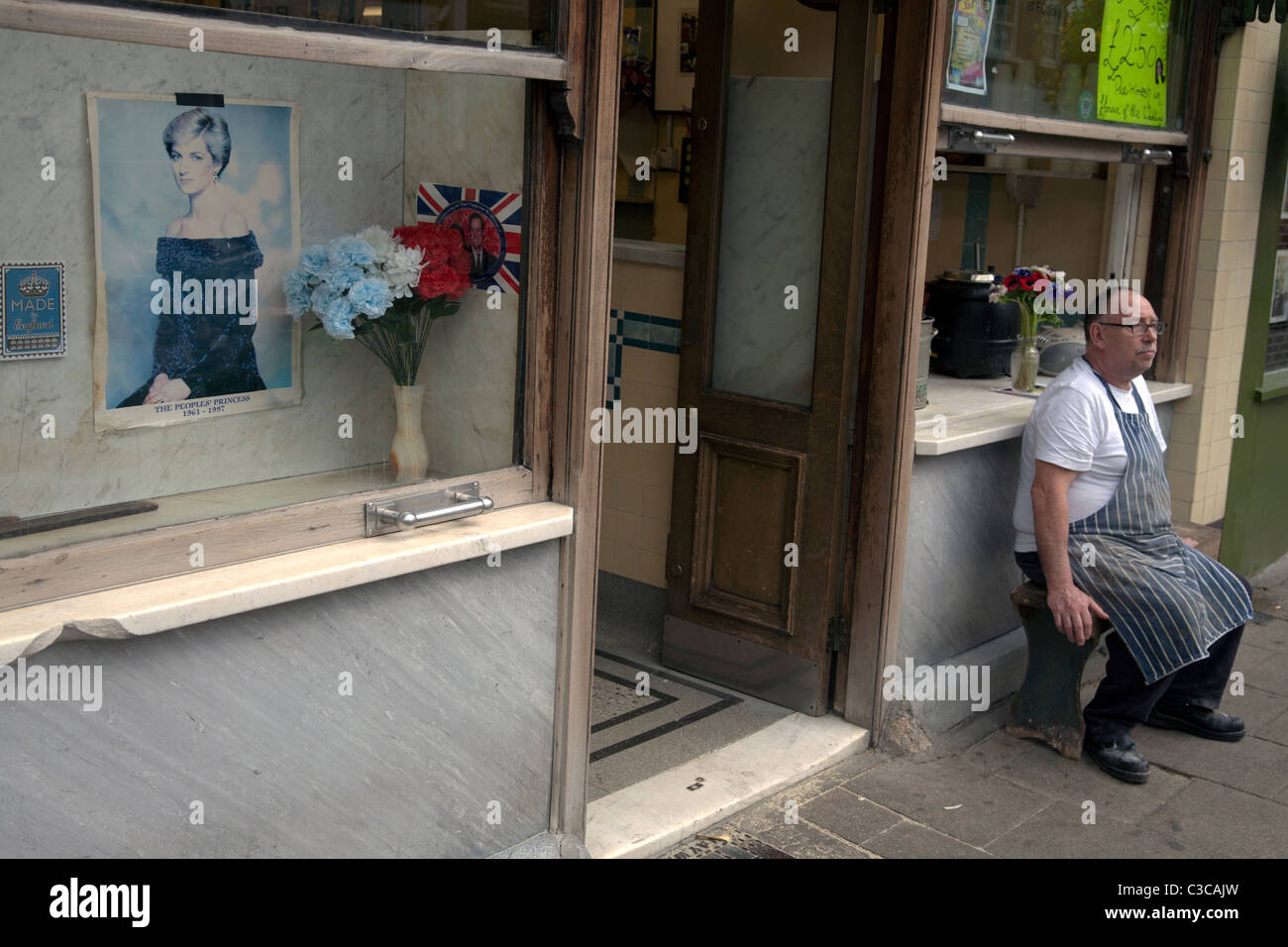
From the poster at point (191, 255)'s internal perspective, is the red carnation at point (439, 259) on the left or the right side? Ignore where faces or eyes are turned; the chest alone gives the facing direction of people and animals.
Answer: on its left

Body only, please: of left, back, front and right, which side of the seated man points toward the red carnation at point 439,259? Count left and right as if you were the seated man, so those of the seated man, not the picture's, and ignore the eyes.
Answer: right

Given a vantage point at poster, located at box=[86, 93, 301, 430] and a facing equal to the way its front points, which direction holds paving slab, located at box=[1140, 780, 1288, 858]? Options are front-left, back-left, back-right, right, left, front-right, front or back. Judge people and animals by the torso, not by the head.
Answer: front-left

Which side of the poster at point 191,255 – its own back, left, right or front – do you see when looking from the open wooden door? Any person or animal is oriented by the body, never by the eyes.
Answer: left

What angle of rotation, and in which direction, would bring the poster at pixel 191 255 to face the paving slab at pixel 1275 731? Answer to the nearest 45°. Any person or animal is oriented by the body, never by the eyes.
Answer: approximately 45° to its left

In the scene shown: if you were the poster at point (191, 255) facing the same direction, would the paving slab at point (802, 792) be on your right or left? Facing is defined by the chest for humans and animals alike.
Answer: on your left

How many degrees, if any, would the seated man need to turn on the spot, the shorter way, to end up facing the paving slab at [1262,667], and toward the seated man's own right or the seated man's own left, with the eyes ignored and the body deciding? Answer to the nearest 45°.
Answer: approximately 90° to the seated man's own left

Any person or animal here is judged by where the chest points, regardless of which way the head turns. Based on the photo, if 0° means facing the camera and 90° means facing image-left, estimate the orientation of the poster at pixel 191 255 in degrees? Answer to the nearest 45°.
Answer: approximately 315°

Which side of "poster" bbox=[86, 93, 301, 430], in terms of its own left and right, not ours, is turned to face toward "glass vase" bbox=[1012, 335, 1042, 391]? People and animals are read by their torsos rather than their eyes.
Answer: left

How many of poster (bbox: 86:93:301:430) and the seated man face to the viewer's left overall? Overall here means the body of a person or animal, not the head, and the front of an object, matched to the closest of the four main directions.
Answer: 0

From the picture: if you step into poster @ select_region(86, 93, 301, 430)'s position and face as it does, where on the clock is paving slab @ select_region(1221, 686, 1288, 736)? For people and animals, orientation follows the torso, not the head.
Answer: The paving slab is roughly at 10 o'clock from the poster.
